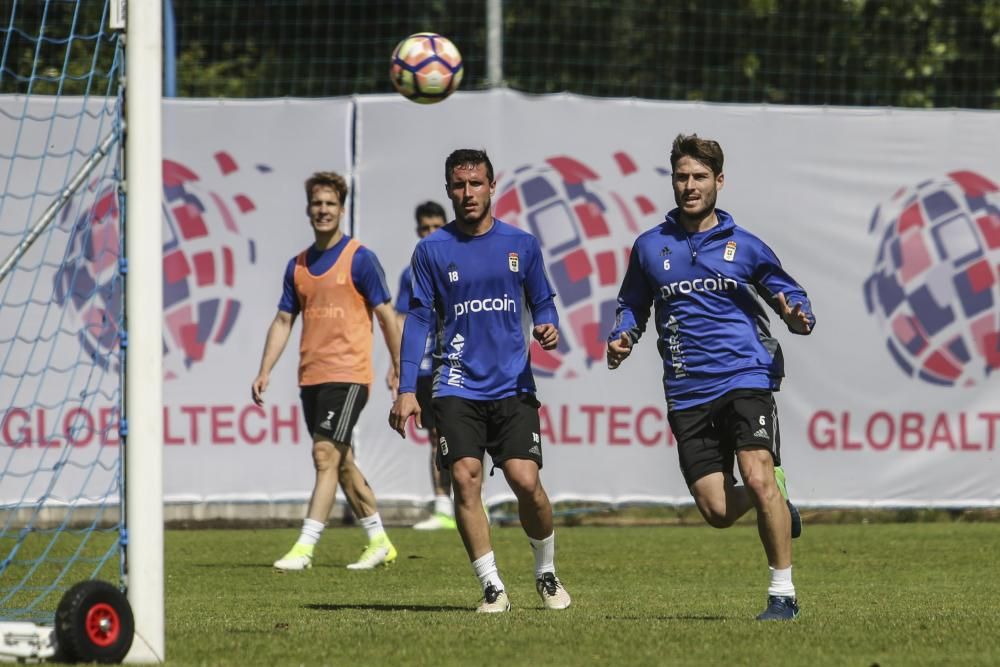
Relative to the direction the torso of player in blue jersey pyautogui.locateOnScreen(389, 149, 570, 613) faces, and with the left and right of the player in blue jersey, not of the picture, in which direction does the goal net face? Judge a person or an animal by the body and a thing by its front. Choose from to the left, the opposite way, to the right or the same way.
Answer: to the left

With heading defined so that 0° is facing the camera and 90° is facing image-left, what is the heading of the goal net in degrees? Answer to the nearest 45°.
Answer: approximately 270°

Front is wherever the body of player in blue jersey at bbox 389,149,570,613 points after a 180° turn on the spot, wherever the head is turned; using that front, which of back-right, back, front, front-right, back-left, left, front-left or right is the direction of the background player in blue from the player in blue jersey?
front

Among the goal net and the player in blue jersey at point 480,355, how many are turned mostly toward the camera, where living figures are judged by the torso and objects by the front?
1

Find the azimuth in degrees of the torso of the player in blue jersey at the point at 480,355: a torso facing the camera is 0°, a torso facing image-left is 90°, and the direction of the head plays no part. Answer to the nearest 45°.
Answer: approximately 0°

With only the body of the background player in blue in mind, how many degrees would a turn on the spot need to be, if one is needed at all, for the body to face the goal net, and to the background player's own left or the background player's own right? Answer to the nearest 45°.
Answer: approximately 45° to the background player's own right
